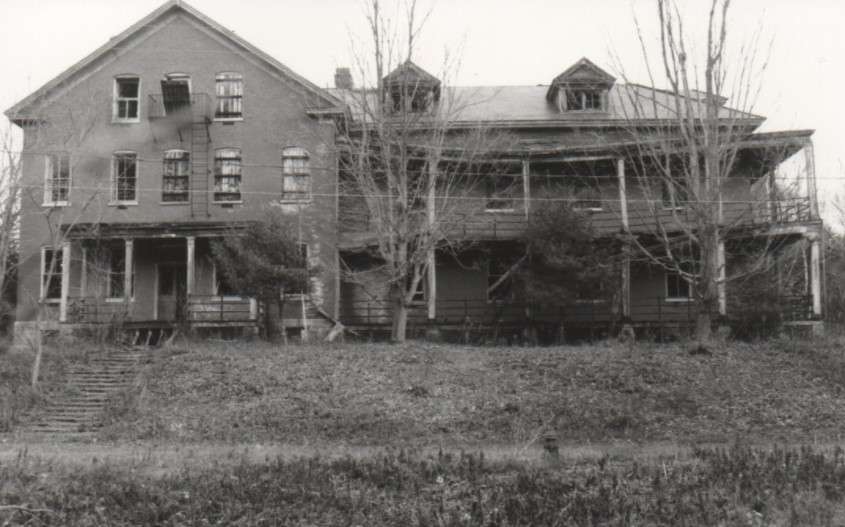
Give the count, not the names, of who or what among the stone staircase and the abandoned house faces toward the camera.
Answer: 2

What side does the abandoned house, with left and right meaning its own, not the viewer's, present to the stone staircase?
front

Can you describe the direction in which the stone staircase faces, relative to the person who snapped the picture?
facing the viewer

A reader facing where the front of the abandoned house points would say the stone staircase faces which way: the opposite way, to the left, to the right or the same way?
the same way

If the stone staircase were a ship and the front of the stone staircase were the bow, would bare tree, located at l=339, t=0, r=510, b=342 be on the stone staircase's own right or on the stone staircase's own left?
on the stone staircase's own left
